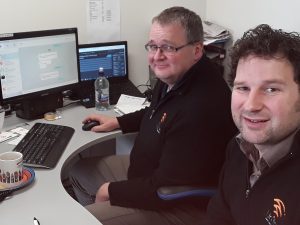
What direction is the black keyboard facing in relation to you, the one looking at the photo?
facing to the right of the viewer

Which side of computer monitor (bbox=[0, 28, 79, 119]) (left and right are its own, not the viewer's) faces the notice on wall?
left

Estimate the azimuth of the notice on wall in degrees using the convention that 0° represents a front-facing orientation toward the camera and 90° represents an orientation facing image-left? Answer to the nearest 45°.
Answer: approximately 0°

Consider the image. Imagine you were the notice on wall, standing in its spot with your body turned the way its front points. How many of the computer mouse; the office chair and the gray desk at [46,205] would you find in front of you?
3

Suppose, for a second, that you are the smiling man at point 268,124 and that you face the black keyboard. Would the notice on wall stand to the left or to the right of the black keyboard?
right
